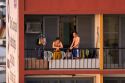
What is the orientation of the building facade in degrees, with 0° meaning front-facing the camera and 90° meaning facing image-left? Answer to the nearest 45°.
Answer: approximately 0°

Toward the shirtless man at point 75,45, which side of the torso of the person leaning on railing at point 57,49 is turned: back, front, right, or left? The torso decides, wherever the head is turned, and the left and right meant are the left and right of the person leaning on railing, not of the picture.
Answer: left
